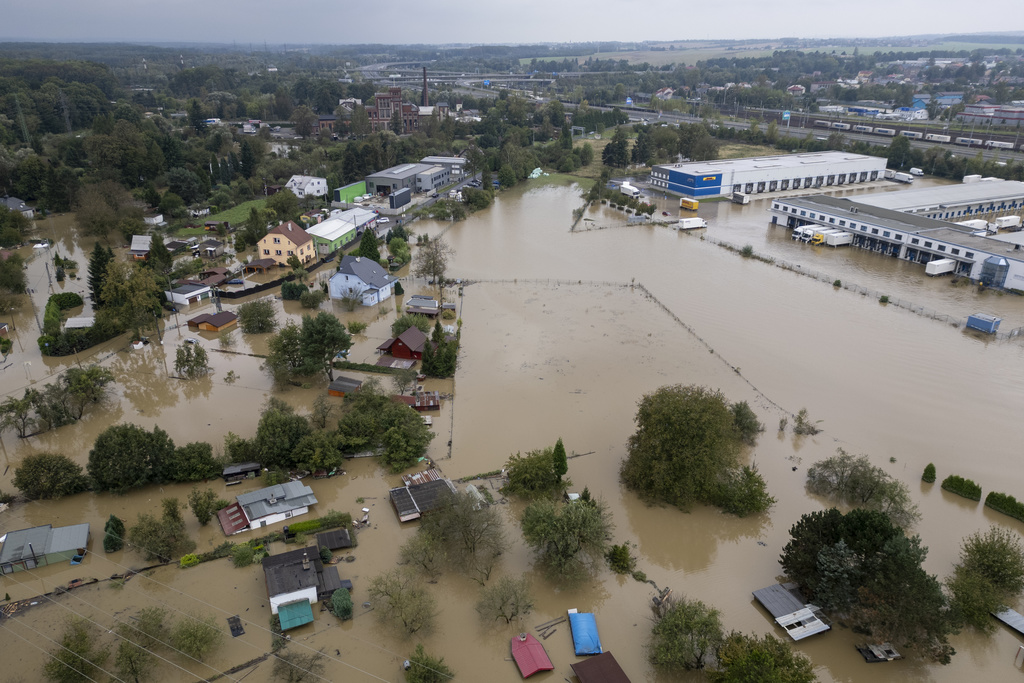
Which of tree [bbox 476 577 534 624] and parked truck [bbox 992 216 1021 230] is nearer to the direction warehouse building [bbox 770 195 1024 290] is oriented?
the tree

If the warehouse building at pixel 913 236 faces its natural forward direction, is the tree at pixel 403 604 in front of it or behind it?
in front

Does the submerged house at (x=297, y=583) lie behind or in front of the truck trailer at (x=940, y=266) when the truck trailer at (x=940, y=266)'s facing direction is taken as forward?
in front

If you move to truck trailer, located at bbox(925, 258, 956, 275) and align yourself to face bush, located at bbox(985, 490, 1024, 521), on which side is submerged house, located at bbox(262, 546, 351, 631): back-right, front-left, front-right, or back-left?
front-right

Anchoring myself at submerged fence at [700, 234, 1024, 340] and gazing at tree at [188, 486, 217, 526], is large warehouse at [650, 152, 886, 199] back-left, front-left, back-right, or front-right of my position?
back-right

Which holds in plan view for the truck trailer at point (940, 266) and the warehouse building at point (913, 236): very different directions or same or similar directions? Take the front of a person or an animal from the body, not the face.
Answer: same or similar directions

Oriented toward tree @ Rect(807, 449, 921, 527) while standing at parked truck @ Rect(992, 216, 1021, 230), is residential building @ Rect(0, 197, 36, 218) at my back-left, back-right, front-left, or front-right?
front-right

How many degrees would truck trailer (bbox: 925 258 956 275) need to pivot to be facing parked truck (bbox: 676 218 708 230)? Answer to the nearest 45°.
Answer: approximately 45° to its right

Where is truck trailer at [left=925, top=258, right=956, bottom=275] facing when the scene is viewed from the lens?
facing the viewer and to the left of the viewer

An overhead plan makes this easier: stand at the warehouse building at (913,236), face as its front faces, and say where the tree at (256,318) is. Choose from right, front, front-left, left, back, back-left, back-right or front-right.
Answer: front

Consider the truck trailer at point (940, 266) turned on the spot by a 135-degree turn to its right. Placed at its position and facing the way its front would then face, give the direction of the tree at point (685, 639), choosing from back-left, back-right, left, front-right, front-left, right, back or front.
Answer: back

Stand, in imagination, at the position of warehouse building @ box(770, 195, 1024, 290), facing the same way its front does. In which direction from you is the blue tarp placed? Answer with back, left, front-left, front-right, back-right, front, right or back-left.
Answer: front-left

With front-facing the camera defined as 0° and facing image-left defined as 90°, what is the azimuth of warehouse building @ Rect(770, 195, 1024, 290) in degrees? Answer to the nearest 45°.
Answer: approximately 45°

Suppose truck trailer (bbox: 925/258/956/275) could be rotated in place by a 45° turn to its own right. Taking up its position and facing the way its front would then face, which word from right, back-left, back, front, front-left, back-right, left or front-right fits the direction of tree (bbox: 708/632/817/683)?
left

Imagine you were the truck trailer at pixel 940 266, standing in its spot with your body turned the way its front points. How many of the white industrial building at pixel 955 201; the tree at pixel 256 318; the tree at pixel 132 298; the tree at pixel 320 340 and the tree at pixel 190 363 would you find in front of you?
4

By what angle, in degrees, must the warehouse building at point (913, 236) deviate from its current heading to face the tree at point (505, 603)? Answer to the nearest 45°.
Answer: approximately 45° to its left

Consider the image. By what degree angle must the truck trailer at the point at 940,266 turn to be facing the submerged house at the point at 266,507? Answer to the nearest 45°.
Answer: approximately 45° to its left

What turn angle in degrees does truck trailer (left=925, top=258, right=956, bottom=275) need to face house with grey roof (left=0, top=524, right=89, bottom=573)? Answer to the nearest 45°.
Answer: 0° — it already faces it

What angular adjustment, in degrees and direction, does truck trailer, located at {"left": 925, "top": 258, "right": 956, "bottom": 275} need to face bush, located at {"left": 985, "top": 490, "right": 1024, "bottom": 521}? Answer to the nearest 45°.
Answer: approximately 45° to its left

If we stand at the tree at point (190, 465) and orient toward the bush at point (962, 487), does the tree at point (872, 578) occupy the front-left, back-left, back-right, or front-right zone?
front-right
